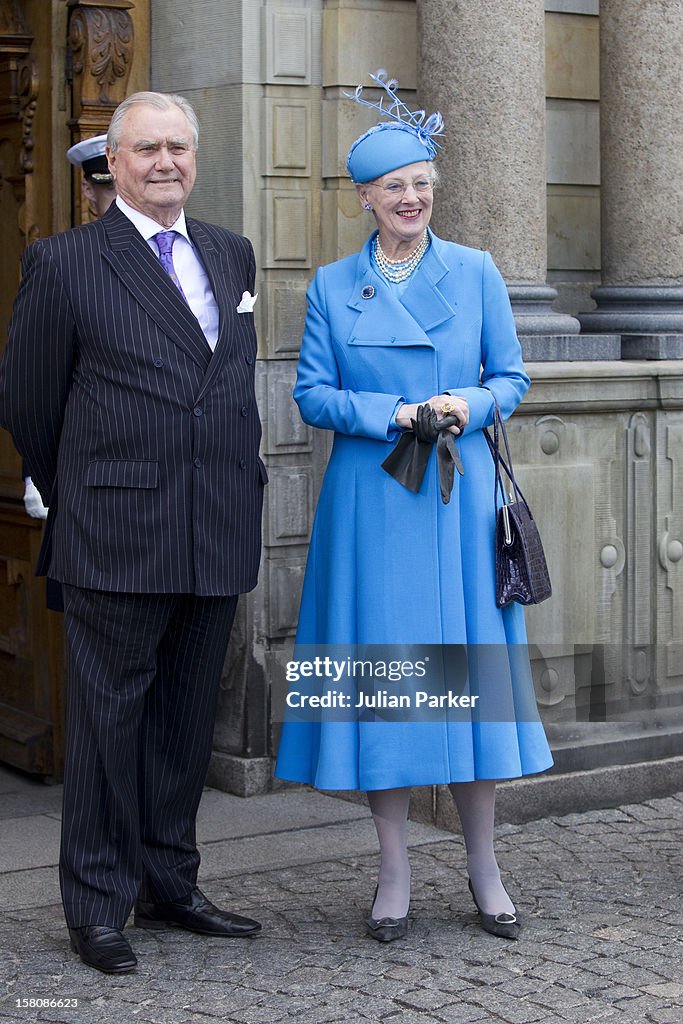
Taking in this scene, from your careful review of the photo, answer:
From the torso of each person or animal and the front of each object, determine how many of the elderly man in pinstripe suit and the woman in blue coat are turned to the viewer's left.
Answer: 0

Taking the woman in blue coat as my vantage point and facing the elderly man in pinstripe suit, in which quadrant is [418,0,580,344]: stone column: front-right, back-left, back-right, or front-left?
back-right

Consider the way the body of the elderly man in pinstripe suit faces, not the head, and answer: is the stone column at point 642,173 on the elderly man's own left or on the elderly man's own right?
on the elderly man's own left

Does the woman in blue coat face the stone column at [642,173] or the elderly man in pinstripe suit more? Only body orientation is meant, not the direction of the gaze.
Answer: the elderly man in pinstripe suit

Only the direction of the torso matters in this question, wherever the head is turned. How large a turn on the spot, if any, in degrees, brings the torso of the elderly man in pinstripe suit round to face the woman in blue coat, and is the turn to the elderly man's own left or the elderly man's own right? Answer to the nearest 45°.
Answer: approximately 45° to the elderly man's own left

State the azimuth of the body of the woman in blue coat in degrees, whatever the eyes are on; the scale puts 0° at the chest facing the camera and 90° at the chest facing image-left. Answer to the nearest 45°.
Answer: approximately 0°

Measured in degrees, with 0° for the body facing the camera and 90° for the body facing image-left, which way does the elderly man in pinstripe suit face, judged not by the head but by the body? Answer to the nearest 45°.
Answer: approximately 315°

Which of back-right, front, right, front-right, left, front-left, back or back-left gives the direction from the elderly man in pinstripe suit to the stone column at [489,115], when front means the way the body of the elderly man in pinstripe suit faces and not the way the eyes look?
left
